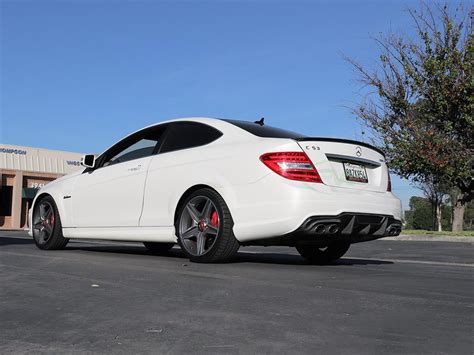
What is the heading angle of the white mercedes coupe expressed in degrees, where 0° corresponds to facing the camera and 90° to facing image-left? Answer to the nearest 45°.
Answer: approximately 135°
